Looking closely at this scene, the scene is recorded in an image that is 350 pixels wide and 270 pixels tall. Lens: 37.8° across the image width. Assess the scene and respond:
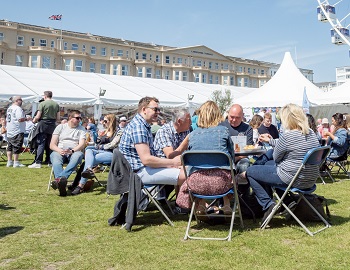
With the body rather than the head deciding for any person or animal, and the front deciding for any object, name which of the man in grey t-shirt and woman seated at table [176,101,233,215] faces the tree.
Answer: the woman seated at table

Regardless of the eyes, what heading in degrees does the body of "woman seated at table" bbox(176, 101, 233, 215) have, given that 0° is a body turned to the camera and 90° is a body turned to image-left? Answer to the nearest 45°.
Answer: approximately 180°

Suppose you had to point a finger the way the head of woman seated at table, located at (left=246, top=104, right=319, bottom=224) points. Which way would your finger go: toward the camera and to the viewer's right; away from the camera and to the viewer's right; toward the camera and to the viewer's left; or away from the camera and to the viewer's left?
away from the camera and to the viewer's left

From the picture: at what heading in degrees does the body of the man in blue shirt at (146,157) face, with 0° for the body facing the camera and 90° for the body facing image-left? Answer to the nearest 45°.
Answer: approximately 270°

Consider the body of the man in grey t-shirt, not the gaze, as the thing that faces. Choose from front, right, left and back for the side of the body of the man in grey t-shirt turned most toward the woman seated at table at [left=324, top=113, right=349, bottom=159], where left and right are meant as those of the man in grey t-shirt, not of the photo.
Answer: left

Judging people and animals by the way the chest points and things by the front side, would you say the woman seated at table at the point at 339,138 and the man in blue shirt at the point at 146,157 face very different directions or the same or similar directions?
very different directions

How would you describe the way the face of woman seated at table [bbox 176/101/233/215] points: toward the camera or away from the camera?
away from the camera

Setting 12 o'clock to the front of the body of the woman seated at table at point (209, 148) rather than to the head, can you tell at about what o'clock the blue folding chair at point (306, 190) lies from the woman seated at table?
The blue folding chair is roughly at 3 o'clock from the woman seated at table.

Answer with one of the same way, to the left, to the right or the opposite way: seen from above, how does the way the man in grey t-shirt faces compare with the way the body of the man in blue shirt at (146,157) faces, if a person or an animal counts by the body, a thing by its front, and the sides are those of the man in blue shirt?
to the right

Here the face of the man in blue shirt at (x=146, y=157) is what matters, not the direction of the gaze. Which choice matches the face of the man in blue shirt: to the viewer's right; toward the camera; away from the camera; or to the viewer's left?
to the viewer's right

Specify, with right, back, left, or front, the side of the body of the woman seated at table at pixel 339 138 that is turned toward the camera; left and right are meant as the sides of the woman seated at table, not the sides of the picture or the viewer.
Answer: left
